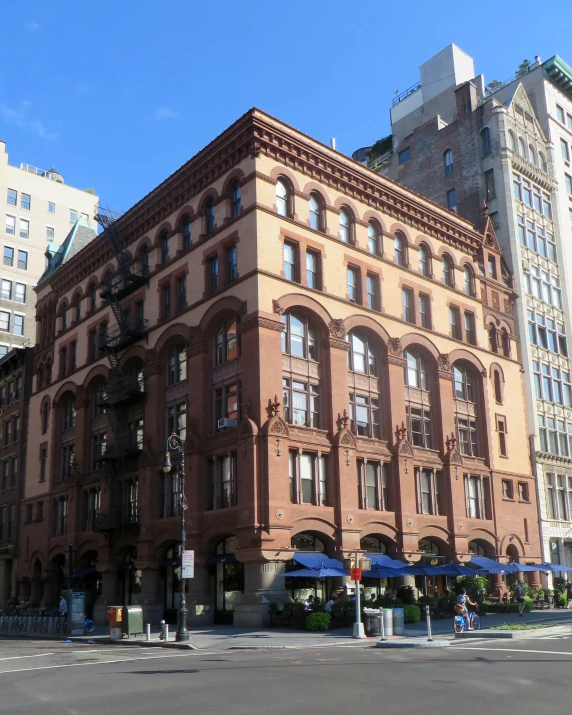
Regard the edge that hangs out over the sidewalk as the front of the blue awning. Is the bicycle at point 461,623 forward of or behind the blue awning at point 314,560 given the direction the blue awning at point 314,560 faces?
forward

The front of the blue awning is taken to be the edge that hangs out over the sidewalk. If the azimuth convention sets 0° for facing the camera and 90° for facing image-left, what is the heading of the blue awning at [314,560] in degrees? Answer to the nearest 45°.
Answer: approximately 315°

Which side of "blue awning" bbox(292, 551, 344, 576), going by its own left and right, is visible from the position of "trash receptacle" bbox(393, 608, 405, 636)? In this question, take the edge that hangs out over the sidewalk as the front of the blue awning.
front

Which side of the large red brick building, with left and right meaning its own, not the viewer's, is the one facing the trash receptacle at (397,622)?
front

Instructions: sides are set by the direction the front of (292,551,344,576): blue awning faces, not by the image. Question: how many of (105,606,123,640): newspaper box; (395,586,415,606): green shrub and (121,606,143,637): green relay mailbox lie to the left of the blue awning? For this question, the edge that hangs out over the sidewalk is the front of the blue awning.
1

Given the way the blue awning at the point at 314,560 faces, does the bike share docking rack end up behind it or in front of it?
behind

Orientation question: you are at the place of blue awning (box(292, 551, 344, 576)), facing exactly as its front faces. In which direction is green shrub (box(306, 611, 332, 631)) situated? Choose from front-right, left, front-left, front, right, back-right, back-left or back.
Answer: front-right

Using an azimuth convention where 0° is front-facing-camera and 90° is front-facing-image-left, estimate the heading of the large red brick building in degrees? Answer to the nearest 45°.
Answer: approximately 315°
